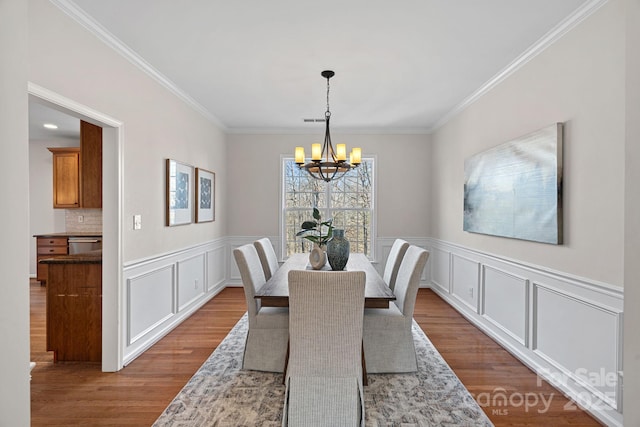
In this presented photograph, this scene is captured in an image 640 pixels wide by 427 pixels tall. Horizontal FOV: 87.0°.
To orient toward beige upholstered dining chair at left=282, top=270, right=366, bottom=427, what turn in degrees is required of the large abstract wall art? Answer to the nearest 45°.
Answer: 0° — it already faces it

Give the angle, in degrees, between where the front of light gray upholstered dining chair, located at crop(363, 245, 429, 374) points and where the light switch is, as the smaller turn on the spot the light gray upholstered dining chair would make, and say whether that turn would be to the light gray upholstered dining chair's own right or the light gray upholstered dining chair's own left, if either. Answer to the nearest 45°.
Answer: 0° — it already faces it

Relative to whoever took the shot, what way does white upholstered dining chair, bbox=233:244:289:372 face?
facing to the right of the viewer

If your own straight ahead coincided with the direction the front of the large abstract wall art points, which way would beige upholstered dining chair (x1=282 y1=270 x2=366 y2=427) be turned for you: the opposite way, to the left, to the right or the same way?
to the right

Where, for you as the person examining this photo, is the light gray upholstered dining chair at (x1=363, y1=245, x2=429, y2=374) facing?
facing to the left of the viewer

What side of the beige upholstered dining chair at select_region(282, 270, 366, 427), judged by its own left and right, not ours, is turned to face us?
back

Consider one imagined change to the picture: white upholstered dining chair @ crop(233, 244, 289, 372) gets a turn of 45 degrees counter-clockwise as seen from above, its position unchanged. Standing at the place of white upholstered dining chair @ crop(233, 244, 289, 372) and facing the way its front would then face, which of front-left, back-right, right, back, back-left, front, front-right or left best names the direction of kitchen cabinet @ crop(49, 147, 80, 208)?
left

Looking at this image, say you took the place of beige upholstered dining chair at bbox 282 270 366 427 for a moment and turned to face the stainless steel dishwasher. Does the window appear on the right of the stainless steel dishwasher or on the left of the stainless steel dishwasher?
right

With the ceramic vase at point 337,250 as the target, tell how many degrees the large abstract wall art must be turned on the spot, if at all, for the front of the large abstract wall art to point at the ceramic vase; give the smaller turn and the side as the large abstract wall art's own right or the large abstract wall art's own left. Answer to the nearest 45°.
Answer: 0° — it already faces it

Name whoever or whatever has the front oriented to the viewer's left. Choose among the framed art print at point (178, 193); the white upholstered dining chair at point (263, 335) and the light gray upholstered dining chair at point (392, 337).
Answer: the light gray upholstered dining chair at point (392, 337)

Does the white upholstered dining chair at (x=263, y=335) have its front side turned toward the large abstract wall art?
yes

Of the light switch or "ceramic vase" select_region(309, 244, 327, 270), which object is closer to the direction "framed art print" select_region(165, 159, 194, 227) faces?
the ceramic vase

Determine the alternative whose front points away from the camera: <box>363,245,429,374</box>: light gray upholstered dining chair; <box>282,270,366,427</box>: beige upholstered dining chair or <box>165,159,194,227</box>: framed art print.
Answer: <box>282,270,366,427</box>: beige upholstered dining chair

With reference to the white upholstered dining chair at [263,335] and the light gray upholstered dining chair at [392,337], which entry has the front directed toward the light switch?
the light gray upholstered dining chair at [392,337]
